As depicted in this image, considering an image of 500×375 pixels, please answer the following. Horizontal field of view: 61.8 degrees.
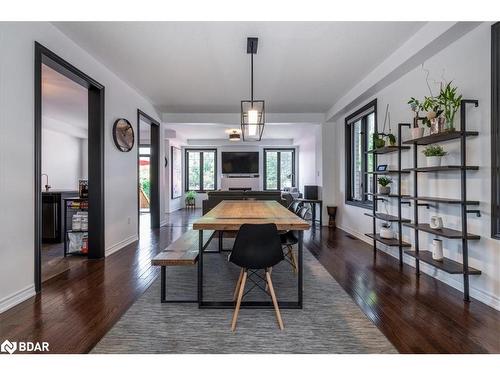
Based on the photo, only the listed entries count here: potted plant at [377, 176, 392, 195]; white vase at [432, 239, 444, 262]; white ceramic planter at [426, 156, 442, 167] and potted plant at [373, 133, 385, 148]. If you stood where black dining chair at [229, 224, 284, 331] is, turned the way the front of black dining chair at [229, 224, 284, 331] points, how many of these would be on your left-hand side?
0

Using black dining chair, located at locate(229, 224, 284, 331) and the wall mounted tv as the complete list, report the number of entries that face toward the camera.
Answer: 1

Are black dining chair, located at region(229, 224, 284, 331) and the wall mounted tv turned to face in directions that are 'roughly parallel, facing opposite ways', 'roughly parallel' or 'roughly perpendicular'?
roughly parallel, facing opposite ways

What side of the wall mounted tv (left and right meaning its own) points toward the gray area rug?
front

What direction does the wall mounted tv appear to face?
toward the camera

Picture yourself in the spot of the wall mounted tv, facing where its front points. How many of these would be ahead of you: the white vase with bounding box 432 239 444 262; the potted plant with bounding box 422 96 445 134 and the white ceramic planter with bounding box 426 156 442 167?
3

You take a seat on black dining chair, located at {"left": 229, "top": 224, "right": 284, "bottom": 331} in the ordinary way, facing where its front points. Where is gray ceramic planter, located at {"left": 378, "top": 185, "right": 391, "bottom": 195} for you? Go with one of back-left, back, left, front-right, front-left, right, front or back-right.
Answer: front-right

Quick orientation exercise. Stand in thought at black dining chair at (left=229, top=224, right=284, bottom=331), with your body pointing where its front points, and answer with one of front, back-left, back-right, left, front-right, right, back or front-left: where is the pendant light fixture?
front

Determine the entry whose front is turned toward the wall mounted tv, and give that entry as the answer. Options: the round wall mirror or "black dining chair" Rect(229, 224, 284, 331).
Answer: the black dining chair

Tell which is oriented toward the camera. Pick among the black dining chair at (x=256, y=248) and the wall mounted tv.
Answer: the wall mounted tv

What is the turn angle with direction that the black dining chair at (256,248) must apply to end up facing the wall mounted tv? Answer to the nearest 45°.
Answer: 0° — it already faces it

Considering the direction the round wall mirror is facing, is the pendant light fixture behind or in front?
in front

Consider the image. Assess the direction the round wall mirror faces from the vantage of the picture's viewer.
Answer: facing the viewer and to the right of the viewer

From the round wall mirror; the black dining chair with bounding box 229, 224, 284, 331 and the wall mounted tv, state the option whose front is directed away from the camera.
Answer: the black dining chair

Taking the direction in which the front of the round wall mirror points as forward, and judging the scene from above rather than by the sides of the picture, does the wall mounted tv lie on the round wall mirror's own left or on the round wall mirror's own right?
on the round wall mirror's own left

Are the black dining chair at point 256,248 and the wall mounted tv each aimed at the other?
yes

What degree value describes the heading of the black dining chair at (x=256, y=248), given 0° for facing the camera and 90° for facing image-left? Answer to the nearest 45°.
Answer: approximately 180°

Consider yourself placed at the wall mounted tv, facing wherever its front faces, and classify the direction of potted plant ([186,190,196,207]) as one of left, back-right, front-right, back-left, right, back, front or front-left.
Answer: right

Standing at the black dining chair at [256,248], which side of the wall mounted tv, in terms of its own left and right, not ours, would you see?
front
